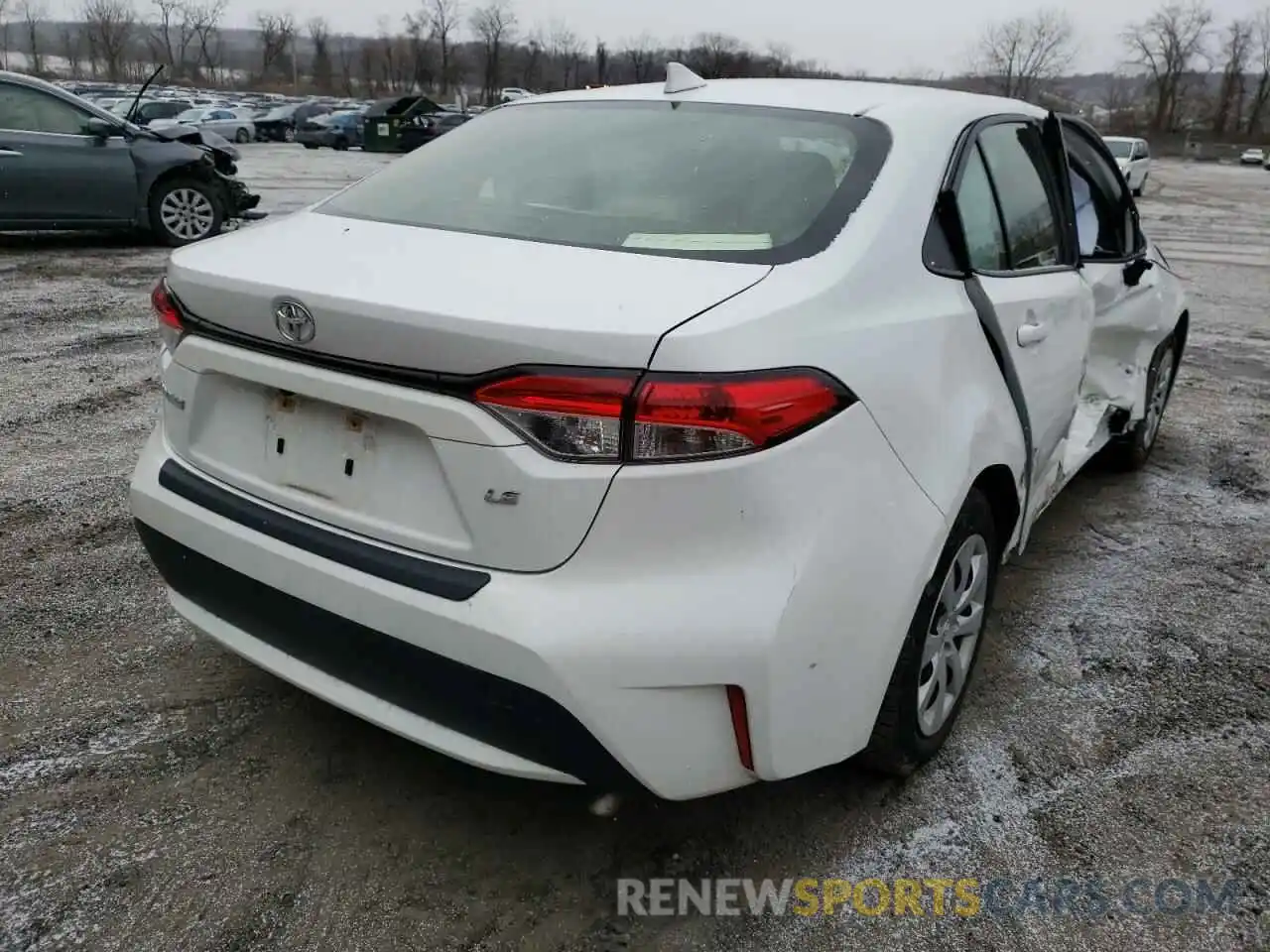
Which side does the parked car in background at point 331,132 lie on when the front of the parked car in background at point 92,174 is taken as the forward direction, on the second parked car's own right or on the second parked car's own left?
on the second parked car's own left

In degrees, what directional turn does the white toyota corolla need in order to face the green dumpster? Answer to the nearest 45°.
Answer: approximately 45° to its left

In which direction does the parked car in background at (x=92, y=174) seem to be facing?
to the viewer's right

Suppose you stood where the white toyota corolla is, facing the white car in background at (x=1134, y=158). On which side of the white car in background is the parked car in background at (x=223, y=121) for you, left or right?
left

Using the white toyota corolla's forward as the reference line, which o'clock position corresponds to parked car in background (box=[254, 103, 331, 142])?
The parked car in background is roughly at 10 o'clock from the white toyota corolla.

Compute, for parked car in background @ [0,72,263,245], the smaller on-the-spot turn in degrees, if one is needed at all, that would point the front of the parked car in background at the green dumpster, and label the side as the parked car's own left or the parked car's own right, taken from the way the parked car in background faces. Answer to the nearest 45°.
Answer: approximately 90° to the parked car's own left

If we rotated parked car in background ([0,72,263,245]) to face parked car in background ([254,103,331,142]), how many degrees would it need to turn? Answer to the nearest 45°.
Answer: approximately 90° to its left

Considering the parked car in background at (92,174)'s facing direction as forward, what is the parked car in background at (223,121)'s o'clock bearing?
the parked car in background at (223,121) is roughly at 9 o'clock from the parked car in background at (92,174).

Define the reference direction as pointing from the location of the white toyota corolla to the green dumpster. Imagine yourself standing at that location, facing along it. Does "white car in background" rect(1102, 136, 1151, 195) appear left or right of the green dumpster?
right

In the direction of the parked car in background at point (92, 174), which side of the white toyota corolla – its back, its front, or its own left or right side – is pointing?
left

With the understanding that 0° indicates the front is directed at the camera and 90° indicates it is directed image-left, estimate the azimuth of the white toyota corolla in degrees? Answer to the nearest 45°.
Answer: approximately 225°
